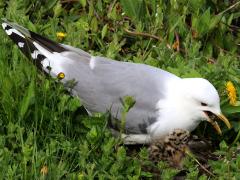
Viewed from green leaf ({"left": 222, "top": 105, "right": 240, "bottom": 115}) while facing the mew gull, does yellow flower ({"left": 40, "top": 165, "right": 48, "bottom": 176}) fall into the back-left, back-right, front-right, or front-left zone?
front-left

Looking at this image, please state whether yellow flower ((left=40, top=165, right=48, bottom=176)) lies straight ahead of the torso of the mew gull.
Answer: no

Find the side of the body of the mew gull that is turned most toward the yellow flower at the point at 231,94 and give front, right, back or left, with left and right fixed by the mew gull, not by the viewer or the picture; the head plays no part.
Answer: front

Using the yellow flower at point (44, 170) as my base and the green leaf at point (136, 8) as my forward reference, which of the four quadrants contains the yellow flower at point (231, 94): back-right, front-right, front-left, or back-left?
front-right

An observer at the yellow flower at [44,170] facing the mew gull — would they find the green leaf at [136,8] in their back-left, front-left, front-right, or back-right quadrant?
front-left

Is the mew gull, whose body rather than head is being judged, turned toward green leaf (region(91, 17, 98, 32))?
no

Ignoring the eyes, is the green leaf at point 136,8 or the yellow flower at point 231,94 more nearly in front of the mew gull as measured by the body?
the yellow flower

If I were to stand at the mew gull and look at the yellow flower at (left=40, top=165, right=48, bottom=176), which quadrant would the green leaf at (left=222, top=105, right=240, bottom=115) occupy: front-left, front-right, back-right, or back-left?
back-left

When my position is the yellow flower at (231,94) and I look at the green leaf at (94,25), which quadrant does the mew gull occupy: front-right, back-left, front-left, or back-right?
front-left

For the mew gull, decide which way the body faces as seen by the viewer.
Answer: to the viewer's right

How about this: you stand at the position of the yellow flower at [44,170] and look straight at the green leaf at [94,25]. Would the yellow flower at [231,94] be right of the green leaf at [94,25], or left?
right

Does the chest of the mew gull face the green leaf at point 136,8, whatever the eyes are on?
no

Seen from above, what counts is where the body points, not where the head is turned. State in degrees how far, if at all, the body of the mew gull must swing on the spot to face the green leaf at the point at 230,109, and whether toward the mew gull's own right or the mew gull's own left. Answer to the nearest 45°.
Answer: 0° — it already faces it
